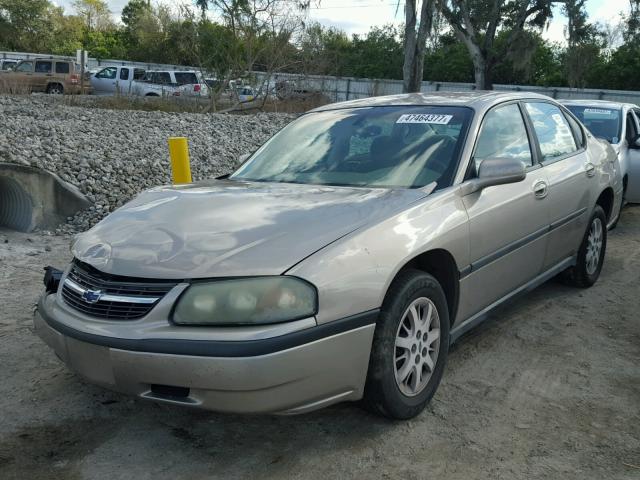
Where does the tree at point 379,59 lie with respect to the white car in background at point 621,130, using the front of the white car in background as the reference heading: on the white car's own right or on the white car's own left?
on the white car's own right

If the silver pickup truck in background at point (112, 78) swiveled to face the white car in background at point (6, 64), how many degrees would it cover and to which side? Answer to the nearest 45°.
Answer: approximately 45° to its right

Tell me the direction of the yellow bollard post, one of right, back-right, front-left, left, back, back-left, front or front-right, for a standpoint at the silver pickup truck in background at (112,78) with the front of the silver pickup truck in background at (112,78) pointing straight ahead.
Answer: left

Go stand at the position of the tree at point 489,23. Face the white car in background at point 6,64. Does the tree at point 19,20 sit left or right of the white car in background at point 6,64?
right

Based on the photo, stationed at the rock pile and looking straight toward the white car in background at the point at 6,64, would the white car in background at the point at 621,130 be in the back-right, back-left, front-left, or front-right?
back-right

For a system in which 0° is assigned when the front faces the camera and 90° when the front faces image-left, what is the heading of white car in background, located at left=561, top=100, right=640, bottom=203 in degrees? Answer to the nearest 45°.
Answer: approximately 45°

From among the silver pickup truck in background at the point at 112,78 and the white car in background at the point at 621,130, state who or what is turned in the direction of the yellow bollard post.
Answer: the white car in background at the point at 621,130

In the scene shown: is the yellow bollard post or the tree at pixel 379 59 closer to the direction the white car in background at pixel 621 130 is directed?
the yellow bollard post

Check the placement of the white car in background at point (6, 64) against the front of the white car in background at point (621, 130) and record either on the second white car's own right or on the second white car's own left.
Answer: on the second white car's own right

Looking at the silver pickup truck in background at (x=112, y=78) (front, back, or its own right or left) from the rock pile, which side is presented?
left

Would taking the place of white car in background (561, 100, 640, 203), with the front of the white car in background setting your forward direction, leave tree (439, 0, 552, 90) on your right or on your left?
on your right

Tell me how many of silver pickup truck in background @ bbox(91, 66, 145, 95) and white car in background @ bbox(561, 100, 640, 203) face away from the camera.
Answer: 0

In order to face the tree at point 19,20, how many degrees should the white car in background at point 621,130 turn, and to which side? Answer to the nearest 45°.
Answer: approximately 90° to its right

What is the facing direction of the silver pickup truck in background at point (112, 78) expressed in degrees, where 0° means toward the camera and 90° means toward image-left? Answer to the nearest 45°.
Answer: approximately 90°
